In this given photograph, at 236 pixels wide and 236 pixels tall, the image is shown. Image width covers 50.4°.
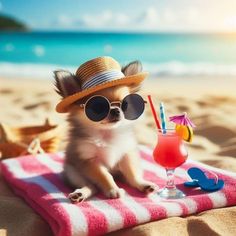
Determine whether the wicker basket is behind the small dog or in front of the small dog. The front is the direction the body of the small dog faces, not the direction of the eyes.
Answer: behind

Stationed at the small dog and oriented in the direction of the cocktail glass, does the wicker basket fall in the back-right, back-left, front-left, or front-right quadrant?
back-left

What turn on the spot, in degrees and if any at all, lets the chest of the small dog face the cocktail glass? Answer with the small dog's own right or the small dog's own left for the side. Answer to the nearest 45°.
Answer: approximately 45° to the small dog's own left

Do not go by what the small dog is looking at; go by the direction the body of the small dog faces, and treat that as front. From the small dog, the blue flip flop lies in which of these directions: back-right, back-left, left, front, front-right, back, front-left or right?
front-left

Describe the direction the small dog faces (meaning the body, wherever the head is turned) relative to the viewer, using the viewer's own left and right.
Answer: facing the viewer and to the right of the viewer

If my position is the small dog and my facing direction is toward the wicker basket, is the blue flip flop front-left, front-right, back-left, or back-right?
back-right
